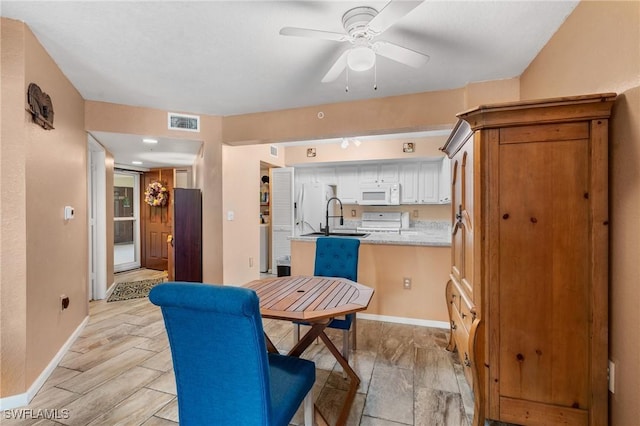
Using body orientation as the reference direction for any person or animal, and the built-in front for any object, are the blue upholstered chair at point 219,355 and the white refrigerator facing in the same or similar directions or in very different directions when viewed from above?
very different directions

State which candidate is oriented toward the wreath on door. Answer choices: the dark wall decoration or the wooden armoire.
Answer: the wooden armoire

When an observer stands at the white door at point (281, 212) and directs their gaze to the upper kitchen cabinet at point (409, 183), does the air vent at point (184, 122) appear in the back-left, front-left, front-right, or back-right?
back-right

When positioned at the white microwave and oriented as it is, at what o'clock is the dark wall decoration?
The dark wall decoration is roughly at 1 o'clock from the white microwave.

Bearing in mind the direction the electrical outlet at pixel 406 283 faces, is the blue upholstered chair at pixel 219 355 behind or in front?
in front

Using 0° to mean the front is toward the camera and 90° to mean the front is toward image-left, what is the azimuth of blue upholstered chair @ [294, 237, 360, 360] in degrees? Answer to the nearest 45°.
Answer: approximately 45°

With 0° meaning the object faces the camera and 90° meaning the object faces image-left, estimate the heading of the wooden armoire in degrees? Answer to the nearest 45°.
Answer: approximately 90°

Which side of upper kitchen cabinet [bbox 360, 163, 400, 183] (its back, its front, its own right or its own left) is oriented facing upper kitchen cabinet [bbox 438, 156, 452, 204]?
left

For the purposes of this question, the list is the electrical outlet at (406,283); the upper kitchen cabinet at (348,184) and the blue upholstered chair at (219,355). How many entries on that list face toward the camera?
2
